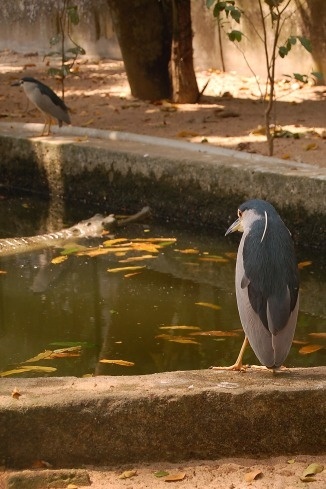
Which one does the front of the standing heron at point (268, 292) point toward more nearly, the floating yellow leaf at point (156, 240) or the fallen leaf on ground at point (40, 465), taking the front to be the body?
the floating yellow leaf

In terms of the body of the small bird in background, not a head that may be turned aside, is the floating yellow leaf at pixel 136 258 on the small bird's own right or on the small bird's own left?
on the small bird's own left

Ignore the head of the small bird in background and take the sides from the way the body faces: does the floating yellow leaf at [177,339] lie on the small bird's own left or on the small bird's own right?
on the small bird's own left

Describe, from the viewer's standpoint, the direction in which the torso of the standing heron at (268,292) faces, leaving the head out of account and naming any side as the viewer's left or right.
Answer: facing away from the viewer and to the left of the viewer

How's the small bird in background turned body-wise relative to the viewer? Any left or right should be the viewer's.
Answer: facing to the left of the viewer

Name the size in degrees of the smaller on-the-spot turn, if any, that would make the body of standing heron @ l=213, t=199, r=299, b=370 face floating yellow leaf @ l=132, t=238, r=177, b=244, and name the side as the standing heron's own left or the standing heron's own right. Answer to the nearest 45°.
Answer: approximately 45° to the standing heron's own right

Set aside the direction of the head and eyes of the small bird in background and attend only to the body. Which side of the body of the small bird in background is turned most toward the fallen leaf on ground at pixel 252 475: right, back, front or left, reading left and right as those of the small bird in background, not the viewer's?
left

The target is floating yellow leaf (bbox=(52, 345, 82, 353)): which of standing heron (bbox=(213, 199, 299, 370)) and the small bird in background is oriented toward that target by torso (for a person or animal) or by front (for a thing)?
the standing heron
